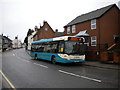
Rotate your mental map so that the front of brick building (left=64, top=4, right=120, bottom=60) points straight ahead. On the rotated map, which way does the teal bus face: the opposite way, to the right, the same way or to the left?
to the left

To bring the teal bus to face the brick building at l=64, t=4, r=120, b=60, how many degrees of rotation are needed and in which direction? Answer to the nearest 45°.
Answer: approximately 90° to its left

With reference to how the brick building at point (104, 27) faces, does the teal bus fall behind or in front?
in front

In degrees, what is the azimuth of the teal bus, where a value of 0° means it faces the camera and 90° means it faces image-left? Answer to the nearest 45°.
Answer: approximately 315°

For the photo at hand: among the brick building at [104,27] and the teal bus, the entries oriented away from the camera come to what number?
0

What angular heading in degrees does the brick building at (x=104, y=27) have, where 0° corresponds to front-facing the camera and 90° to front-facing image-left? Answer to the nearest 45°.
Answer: approximately 45°
